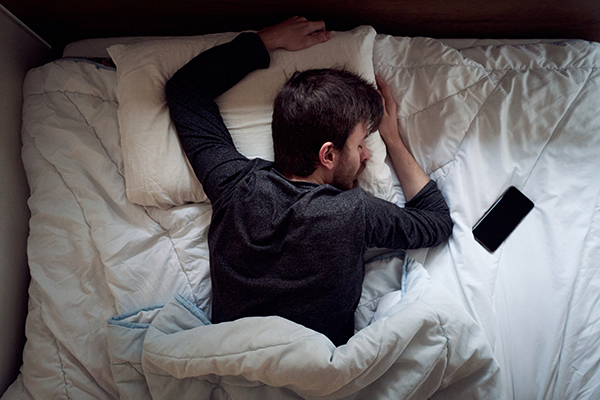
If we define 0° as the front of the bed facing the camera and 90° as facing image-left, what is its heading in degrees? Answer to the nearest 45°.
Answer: approximately 0°
